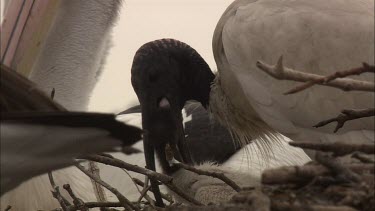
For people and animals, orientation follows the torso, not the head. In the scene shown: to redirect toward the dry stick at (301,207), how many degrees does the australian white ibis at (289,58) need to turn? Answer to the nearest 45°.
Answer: approximately 90° to its left

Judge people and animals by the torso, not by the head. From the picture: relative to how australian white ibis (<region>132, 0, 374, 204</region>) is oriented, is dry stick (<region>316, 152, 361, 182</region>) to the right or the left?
on its left

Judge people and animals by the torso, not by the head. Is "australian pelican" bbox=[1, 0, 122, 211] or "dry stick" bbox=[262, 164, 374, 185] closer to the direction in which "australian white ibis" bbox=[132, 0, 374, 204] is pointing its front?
the australian pelican

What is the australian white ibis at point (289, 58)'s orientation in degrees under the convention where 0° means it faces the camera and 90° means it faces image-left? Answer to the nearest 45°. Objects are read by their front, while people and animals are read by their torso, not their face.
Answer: approximately 90°
